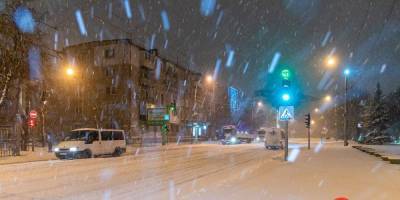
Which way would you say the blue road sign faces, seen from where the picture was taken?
facing the viewer

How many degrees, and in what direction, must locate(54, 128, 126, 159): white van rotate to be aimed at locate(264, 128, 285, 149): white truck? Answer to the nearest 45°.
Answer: approximately 180°

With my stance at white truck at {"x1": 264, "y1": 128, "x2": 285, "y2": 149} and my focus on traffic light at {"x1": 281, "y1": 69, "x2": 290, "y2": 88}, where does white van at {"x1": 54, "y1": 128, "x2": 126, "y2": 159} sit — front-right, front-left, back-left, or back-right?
front-right

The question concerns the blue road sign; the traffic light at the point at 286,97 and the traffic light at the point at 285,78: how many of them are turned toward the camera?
3

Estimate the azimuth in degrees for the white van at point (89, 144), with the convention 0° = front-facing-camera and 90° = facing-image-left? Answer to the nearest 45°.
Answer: approximately 45°

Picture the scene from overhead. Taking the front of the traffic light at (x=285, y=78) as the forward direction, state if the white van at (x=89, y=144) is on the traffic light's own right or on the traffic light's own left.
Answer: on the traffic light's own right

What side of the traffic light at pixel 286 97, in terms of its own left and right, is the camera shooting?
front

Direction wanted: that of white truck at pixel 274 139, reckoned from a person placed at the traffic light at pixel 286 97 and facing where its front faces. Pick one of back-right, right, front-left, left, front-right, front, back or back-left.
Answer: back

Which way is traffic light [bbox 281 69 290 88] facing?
toward the camera
